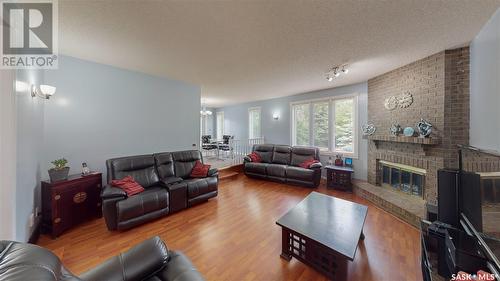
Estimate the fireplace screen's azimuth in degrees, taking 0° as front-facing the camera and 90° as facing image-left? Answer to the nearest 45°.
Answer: approximately 45°

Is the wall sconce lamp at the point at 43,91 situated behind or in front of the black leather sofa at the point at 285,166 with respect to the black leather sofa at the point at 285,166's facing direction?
in front

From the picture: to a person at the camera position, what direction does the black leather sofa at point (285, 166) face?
facing the viewer and to the left of the viewer

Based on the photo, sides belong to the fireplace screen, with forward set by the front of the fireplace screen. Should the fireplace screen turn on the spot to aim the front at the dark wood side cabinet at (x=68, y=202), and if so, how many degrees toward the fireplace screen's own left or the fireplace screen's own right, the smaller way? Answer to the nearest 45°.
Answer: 0° — it already faces it

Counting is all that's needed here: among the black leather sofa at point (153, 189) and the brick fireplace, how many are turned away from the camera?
0

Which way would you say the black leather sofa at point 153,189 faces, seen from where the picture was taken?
facing the viewer and to the right of the viewer

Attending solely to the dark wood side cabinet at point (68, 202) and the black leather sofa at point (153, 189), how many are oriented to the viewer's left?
0

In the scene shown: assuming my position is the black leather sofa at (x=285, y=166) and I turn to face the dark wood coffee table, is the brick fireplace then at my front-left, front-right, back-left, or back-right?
front-left

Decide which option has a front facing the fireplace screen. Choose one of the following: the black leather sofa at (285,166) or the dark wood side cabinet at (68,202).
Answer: the dark wood side cabinet

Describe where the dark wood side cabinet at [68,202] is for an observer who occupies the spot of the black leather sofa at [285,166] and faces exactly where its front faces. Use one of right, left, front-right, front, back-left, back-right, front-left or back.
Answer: front

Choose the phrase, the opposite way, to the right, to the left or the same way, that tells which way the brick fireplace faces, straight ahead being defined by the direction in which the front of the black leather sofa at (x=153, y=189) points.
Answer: the opposite way

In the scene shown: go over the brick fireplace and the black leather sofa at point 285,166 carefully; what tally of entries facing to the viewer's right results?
0

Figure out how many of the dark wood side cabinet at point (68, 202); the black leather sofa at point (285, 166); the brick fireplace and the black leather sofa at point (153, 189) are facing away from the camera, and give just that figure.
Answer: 0

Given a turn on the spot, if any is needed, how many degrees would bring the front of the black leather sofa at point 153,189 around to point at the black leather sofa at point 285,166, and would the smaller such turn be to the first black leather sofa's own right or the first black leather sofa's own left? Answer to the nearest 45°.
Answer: approximately 45° to the first black leather sofa's own left
